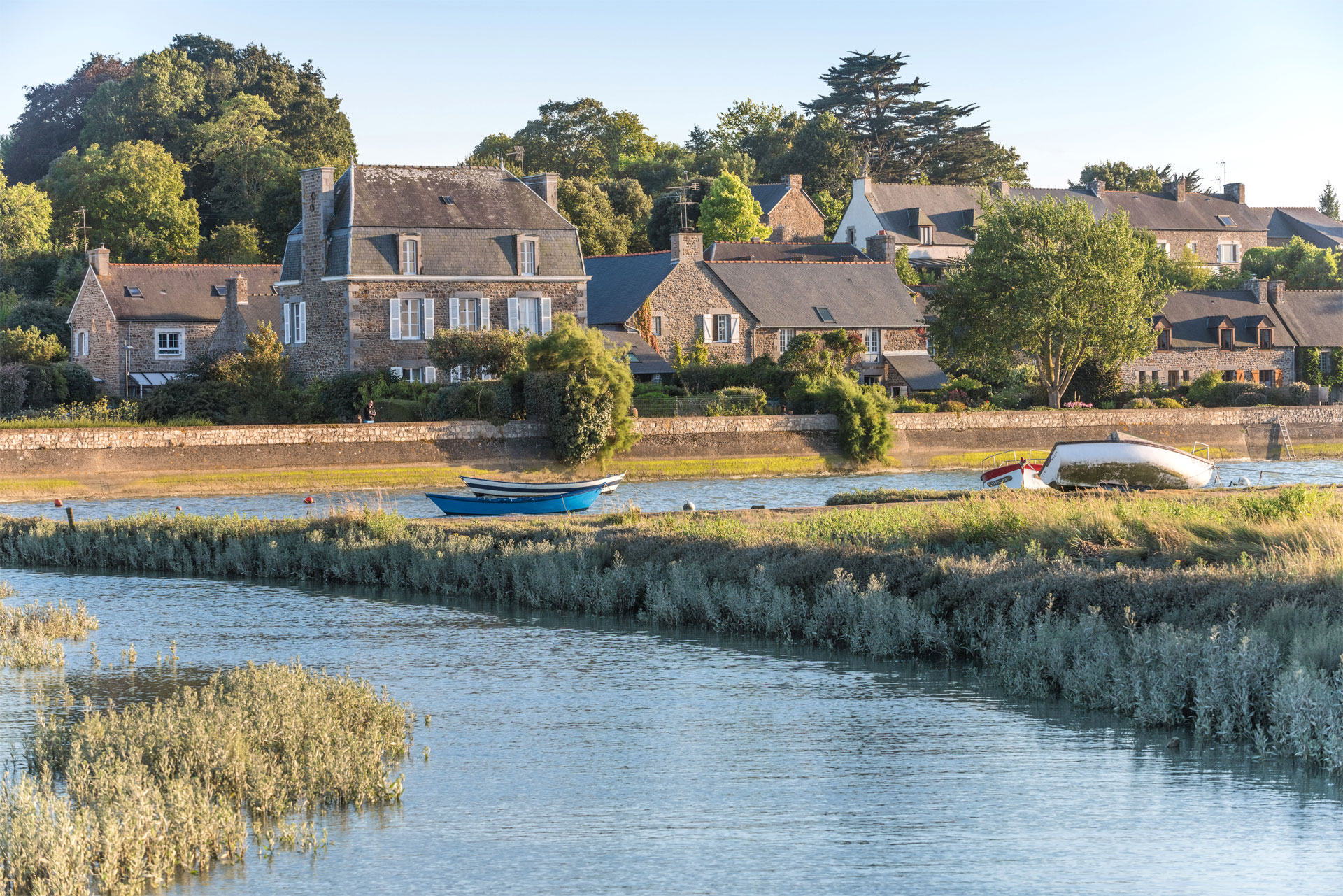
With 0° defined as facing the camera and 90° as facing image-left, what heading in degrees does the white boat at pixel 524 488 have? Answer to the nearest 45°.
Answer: approximately 270°

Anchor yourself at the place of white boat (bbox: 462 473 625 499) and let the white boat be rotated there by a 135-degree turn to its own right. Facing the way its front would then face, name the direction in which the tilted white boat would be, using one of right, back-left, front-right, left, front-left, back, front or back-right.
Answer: back-left

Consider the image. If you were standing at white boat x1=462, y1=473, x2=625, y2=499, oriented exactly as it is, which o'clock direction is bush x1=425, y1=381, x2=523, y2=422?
The bush is roughly at 9 o'clock from the white boat.

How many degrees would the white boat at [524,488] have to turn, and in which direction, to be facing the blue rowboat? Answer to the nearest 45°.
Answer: approximately 90° to its right
